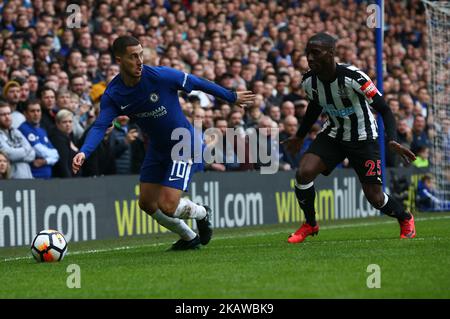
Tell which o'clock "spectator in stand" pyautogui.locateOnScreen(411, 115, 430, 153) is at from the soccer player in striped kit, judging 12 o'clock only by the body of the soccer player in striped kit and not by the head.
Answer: The spectator in stand is roughly at 5 o'clock from the soccer player in striped kit.

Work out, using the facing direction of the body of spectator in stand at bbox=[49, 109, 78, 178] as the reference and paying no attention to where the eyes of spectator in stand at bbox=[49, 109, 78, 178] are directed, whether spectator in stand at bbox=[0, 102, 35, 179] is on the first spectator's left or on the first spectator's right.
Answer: on the first spectator's right

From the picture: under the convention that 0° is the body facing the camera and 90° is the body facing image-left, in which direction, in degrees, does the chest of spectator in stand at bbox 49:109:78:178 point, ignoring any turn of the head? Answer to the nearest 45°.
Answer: approximately 315°

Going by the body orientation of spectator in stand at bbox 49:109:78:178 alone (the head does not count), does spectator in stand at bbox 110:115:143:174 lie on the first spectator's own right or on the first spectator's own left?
on the first spectator's own left

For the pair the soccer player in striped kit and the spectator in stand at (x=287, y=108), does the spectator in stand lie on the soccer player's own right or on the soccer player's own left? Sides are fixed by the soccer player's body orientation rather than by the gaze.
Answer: on the soccer player's own right
